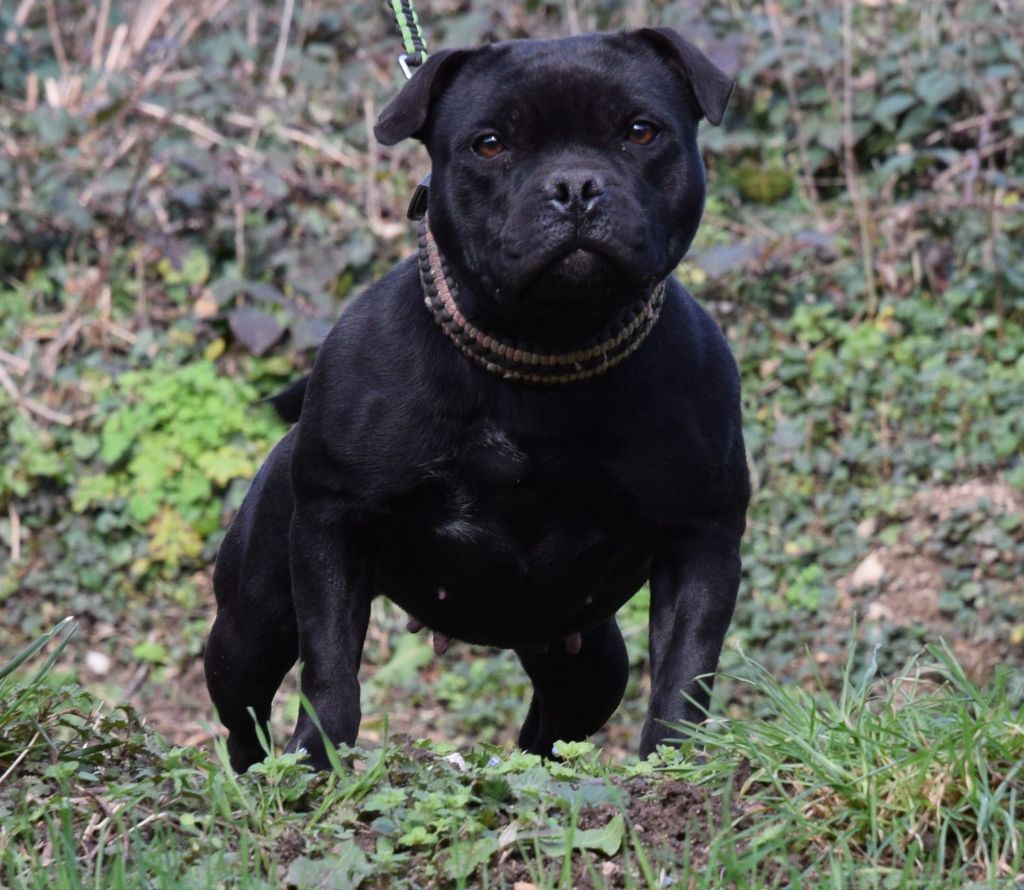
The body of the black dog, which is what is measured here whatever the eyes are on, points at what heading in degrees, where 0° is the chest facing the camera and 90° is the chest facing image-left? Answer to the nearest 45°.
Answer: approximately 0°

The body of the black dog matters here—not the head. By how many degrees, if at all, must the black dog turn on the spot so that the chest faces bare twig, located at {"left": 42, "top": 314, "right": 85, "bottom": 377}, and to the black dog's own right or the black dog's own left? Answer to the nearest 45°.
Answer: approximately 135° to the black dog's own right

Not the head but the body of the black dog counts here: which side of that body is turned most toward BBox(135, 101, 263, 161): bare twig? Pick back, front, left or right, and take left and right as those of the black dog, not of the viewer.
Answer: back

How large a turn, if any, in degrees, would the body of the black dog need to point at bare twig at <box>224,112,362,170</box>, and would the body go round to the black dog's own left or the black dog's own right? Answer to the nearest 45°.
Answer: approximately 180°

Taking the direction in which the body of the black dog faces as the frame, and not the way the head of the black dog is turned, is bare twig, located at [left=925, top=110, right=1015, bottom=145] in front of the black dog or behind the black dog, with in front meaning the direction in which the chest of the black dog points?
behind

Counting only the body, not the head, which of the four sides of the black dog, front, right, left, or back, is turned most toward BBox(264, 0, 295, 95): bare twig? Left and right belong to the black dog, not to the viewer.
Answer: back

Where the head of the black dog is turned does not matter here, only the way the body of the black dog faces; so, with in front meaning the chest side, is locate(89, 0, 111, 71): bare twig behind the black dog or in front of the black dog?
behind

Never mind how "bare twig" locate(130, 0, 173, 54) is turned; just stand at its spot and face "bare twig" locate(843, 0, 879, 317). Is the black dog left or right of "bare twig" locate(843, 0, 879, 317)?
right

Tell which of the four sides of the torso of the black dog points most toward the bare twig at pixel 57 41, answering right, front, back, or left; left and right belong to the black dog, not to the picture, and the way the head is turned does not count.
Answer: back
